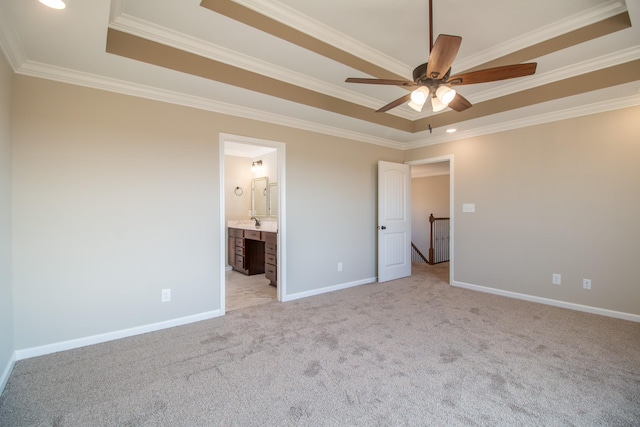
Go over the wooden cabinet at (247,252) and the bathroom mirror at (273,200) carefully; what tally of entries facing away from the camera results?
0

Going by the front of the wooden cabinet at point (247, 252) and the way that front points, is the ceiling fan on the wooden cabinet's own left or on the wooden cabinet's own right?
on the wooden cabinet's own left

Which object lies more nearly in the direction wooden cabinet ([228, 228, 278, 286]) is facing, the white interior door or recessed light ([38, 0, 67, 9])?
the recessed light

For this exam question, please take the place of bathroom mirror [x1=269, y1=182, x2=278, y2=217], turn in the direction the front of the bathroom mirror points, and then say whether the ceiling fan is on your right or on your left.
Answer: on your left

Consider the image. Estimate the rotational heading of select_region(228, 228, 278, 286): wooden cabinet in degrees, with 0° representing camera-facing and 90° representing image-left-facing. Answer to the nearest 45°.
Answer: approximately 45°

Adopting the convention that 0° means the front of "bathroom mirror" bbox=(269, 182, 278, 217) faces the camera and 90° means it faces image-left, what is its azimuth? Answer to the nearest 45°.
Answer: approximately 45°

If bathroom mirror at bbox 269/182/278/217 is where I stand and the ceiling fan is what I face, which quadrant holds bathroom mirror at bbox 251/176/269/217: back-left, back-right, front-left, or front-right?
back-right

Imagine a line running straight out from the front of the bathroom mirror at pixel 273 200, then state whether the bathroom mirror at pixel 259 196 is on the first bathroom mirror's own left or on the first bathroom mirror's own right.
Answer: on the first bathroom mirror's own right
